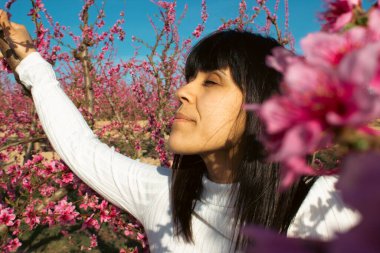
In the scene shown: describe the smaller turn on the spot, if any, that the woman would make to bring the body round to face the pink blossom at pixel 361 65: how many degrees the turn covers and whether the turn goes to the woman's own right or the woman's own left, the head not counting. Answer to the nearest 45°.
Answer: approximately 45° to the woman's own left

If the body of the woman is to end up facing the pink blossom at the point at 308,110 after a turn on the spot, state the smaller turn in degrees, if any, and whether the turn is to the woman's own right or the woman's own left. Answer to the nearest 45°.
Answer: approximately 45° to the woman's own left

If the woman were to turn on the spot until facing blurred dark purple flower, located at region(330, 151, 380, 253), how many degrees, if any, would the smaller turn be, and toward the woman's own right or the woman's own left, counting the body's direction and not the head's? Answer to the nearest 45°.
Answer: approximately 45° to the woman's own left

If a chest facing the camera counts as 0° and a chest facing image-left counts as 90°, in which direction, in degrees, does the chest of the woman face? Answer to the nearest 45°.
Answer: approximately 45°
